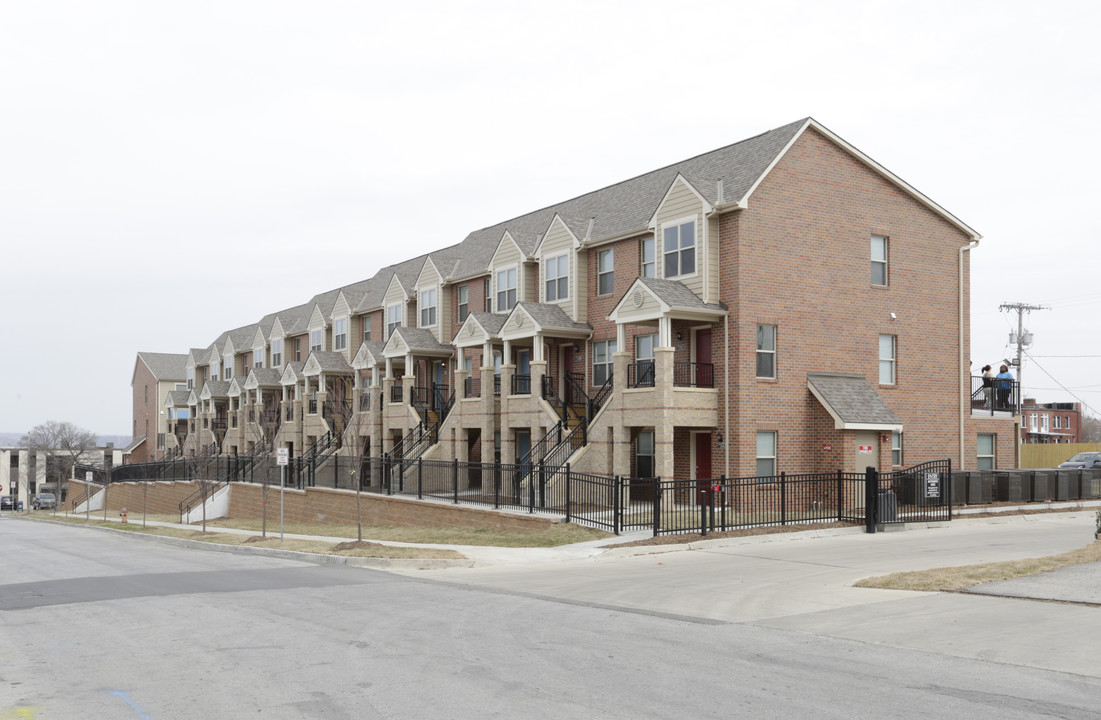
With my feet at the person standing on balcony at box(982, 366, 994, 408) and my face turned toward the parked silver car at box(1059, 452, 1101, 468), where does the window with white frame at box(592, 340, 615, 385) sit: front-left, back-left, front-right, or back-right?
back-left

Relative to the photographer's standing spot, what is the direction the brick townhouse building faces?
facing the viewer and to the left of the viewer

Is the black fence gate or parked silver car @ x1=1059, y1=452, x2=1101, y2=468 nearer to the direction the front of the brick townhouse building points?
the black fence gate

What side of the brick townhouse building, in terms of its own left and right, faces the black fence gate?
left

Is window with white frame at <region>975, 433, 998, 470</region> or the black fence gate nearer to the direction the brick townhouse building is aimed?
the black fence gate
